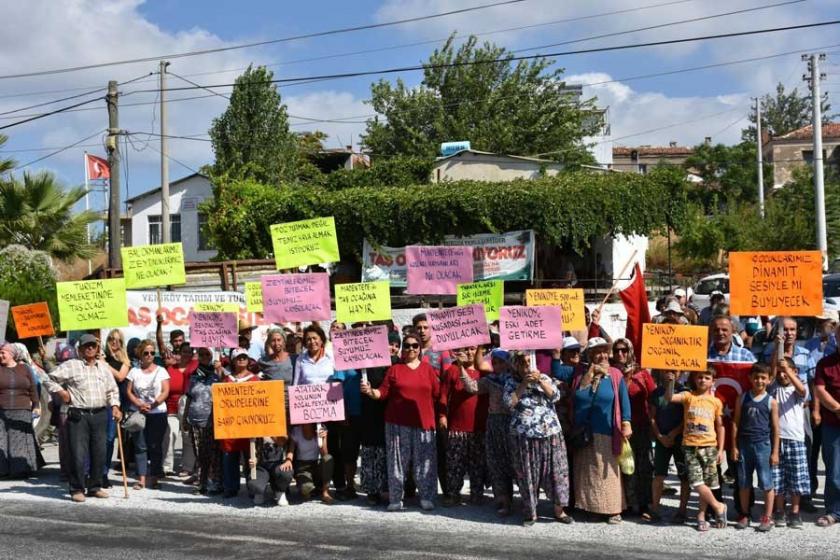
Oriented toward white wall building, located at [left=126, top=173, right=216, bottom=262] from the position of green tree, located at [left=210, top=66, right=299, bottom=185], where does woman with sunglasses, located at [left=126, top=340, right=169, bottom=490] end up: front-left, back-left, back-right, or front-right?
back-left

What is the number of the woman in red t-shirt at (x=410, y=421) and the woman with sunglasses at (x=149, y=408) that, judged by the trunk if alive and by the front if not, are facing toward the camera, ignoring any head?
2

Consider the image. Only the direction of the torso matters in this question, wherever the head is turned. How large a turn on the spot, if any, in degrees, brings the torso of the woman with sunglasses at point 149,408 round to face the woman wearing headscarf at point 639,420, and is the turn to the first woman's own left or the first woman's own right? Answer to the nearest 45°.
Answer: approximately 45° to the first woman's own left

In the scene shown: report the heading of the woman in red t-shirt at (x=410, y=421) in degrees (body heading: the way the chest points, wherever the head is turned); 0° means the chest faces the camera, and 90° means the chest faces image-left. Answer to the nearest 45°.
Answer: approximately 0°

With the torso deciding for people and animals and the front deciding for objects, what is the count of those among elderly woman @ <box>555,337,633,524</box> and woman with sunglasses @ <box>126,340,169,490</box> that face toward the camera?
2

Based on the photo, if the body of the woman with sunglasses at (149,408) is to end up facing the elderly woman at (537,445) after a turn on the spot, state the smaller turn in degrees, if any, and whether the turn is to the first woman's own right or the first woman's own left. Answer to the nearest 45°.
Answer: approximately 45° to the first woman's own left

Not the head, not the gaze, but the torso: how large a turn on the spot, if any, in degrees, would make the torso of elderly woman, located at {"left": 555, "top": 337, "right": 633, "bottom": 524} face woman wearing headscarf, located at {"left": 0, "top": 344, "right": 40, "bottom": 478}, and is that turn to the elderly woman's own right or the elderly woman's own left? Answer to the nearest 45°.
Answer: approximately 90° to the elderly woman's own right

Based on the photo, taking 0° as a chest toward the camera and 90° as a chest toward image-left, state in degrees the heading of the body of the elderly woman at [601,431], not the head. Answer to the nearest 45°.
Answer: approximately 0°

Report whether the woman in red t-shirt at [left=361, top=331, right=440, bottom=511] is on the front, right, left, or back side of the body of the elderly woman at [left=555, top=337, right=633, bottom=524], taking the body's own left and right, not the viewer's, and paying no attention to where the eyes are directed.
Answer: right

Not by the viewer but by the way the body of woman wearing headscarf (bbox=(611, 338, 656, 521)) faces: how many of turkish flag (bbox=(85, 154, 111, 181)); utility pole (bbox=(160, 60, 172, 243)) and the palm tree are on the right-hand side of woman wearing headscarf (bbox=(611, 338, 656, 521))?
3
